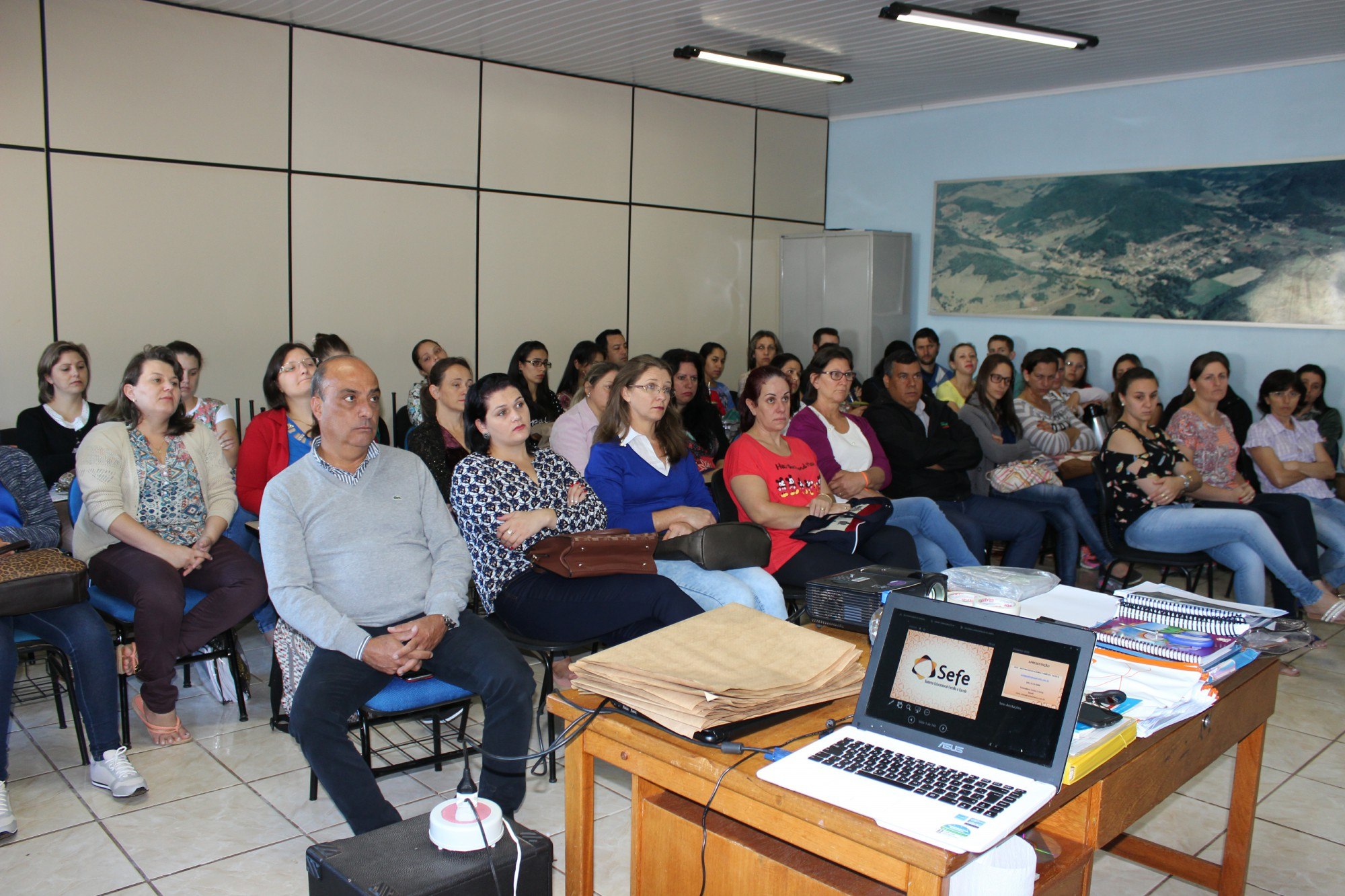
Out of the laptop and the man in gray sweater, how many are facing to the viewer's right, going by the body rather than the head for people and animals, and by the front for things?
0

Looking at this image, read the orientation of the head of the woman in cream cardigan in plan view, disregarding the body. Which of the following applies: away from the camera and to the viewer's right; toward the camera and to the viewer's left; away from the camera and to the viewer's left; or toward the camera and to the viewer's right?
toward the camera and to the viewer's right

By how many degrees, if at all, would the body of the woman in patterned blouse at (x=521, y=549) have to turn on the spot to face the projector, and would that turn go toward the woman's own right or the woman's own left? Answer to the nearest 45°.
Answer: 0° — they already face it

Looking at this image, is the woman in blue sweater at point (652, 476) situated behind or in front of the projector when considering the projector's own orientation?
behind

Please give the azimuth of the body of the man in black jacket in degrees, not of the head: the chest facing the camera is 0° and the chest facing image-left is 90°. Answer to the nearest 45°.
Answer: approximately 315°

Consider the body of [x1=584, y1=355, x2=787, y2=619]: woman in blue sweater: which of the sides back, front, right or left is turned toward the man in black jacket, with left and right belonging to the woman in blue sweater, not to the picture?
left

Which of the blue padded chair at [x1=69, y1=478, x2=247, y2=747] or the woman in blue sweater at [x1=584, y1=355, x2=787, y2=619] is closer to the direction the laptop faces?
the blue padded chair

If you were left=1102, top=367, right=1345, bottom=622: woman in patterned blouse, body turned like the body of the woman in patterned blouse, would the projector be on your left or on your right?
on your right
